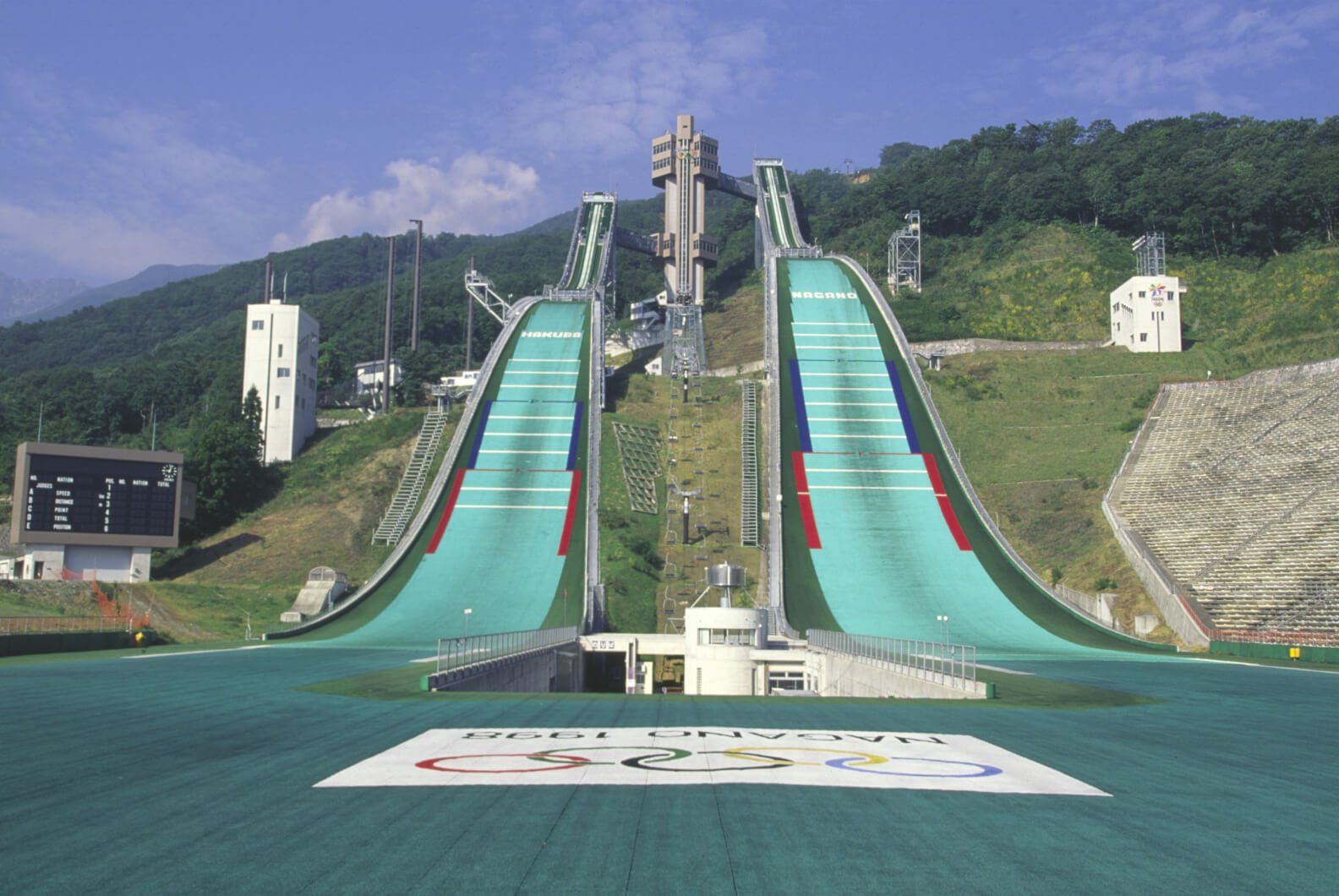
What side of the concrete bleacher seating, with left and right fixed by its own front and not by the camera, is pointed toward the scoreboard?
front

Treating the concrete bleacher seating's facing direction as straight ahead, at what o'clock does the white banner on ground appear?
The white banner on ground is roughly at 11 o'clock from the concrete bleacher seating.

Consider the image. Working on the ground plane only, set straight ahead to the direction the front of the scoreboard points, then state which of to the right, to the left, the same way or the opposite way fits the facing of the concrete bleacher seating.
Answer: to the right

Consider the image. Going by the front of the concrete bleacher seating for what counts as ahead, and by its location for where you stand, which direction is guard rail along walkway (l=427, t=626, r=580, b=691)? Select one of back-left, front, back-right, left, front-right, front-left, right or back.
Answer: front

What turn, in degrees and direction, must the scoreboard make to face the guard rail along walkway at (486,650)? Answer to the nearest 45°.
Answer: approximately 45° to its left

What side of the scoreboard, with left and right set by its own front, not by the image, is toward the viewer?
front

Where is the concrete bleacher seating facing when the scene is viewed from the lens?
facing the viewer and to the left of the viewer

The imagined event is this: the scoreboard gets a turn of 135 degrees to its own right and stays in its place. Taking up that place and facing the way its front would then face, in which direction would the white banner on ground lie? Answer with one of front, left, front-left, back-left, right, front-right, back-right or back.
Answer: back-left

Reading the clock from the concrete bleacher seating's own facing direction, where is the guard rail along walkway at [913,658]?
The guard rail along walkway is roughly at 11 o'clock from the concrete bleacher seating.

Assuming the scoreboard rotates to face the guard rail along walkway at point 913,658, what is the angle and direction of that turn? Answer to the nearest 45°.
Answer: approximately 45° to its left

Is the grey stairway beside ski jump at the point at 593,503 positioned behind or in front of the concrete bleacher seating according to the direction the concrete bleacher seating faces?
in front

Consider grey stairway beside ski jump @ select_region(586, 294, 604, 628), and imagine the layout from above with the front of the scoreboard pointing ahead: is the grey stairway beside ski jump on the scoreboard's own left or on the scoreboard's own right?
on the scoreboard's own left

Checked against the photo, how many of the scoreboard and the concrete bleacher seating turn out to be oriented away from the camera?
0
